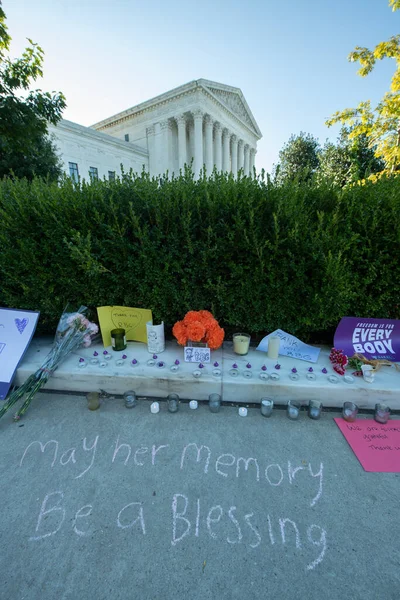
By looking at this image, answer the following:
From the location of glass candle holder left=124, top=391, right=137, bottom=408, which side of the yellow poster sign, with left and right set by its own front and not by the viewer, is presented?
front

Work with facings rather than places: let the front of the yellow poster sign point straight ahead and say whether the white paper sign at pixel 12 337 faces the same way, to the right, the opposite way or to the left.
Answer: the same way

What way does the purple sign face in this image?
toward the camera

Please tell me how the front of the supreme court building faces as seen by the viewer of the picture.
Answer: facing the viewer and to the right of the viewer

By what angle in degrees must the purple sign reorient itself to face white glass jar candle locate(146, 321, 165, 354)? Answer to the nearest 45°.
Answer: approximately 45° to its right

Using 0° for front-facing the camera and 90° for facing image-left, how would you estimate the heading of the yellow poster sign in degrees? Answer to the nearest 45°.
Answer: approximately 0°

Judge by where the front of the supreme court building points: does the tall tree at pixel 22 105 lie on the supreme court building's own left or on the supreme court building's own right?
on the supreme court building's own right

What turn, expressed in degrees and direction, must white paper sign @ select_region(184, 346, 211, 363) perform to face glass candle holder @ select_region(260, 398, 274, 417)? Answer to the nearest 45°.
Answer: approximately 45° to its left

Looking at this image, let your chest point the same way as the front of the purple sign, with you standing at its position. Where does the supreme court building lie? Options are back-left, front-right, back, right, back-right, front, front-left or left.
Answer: back-right

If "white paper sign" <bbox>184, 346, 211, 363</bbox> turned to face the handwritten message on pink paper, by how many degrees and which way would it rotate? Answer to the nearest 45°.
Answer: approximately 45° to its left

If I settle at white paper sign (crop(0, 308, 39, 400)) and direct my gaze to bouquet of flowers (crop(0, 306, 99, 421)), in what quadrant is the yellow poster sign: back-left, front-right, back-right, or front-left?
front-left

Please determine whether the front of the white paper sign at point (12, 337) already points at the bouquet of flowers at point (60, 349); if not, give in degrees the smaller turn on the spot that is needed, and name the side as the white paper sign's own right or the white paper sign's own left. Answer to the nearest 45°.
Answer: approximately 45° to the white paper sign's own left

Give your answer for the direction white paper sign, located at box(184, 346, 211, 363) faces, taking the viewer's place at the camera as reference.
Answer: facing the viewer

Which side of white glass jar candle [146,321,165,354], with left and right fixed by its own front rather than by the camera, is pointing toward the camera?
front
